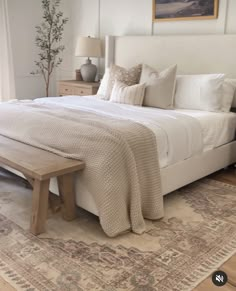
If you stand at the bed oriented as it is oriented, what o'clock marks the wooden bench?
The wooden bench is roughly at 12 o'clock from the bed.

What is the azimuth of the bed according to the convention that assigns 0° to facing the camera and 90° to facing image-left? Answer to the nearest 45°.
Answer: approximately 45°

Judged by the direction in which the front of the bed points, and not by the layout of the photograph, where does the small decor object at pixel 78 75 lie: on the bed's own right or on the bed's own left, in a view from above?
on the bed's own right

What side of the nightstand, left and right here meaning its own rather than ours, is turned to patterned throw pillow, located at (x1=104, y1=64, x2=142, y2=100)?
left

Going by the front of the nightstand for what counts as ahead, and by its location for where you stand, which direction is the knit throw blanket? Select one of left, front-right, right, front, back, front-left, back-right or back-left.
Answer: front-left

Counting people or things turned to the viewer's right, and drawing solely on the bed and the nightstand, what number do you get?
0

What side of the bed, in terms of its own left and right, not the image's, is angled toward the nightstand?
right

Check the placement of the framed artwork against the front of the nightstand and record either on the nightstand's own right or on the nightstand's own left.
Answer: on the nightstand's own left

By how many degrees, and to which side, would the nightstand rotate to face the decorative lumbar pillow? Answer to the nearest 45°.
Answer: approximately 45° to its left

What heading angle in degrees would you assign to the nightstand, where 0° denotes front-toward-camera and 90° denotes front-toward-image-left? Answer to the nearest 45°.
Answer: approximately 45°

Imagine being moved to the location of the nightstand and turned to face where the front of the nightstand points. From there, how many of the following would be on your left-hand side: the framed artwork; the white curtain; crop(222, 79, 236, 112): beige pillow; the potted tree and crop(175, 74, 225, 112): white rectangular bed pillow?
3

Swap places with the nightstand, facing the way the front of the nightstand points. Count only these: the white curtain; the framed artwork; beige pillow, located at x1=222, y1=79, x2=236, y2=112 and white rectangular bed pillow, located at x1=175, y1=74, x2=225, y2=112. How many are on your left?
3

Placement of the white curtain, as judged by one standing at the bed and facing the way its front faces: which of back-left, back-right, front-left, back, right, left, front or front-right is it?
right
